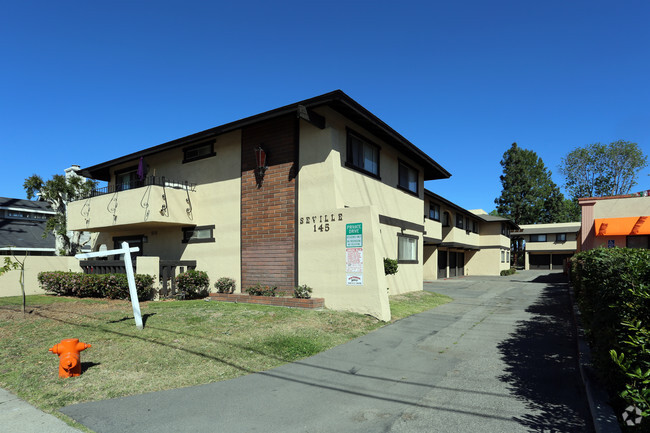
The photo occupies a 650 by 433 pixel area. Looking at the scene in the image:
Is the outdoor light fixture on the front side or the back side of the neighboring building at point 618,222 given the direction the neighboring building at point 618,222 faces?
on the front side

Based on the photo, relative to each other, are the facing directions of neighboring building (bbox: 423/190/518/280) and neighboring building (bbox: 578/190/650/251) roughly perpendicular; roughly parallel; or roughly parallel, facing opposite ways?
roughly perpendicular

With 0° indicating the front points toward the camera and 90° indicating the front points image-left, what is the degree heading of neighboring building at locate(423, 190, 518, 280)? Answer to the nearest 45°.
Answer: approximately 315°

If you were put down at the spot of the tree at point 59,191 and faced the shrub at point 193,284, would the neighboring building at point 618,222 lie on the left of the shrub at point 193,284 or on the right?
left

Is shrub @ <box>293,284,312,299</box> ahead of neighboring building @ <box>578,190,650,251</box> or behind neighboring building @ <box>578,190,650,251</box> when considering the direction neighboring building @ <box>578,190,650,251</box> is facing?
ahead

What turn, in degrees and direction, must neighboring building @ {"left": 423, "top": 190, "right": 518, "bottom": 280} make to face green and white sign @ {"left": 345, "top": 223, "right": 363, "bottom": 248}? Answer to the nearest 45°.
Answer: approximately 45° to its right

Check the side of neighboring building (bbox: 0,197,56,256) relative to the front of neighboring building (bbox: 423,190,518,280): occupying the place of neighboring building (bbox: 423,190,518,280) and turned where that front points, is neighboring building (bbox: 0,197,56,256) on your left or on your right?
on your right

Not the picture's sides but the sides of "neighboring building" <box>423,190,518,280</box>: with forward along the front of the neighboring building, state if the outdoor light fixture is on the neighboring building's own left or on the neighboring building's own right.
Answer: on the neighboring building's own right

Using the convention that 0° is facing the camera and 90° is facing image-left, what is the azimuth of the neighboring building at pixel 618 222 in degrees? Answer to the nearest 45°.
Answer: approximately 45°

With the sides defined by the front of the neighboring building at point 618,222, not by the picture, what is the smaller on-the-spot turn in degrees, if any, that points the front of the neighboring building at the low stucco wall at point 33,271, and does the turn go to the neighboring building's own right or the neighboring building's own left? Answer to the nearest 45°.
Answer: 0° — it already faces it

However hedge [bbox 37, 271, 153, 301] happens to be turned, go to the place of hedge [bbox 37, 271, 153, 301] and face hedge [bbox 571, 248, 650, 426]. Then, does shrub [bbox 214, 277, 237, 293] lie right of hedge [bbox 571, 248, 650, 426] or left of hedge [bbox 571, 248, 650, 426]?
left
